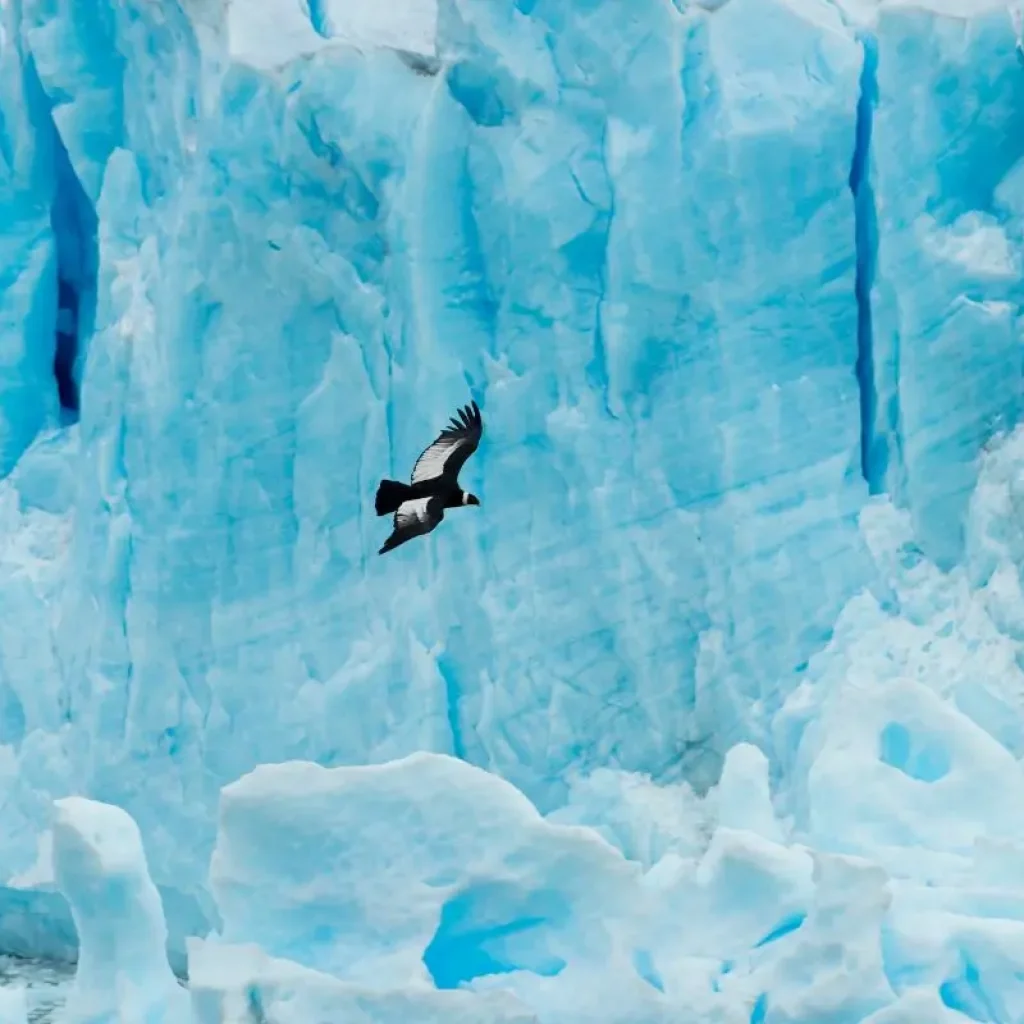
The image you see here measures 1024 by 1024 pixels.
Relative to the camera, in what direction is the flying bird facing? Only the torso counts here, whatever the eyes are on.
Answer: to the viewer's right

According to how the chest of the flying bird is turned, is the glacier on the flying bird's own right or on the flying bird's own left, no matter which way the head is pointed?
on the flying bird's own left
